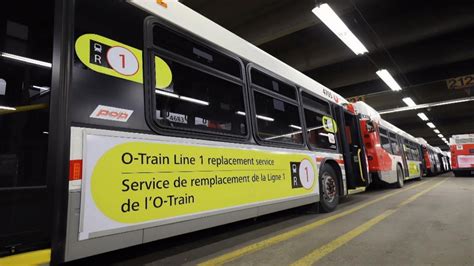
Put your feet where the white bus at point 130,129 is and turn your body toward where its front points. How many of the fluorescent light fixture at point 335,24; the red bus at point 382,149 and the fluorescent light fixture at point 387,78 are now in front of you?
3

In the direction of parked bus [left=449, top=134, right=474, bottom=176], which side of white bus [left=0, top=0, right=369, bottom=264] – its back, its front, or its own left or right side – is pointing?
front

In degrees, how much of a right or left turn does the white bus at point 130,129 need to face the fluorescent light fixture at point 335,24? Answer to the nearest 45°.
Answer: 0° — it already faces it

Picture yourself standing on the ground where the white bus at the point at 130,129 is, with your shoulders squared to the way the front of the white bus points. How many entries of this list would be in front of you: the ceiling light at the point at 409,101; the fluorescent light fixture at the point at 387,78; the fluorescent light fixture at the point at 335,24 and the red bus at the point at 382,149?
4

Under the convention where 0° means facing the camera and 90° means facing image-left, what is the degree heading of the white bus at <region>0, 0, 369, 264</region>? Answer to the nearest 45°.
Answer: approximately 225°

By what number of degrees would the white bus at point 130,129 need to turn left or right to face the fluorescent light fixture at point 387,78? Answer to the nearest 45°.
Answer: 0° — it already faces it

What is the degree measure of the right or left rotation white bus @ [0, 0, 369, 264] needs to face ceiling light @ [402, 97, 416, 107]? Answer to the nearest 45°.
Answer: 0° — it already faces it

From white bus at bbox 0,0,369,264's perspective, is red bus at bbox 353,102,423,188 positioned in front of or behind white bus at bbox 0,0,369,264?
in front

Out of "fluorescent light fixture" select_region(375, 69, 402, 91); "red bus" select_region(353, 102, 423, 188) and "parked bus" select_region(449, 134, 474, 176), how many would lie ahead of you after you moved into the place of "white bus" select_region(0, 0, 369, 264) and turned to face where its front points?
3

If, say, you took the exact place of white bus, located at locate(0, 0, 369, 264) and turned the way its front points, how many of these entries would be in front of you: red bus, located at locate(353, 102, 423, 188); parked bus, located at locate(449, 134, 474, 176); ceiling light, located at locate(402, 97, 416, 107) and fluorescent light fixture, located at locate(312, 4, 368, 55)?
4
